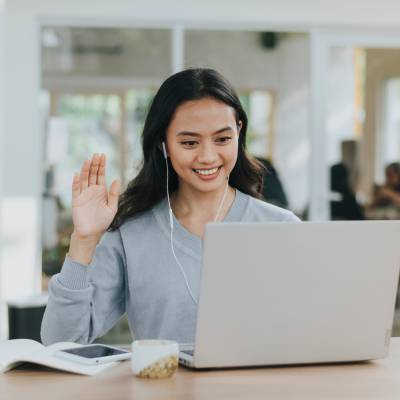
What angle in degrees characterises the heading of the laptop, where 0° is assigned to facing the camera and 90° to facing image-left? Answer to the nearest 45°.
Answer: approximately 135°

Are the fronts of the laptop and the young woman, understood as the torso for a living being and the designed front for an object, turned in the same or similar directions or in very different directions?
very different directions

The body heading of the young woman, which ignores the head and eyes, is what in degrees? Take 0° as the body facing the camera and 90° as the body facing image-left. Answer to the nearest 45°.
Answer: approximately 315°

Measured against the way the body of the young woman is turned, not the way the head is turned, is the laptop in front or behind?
in front

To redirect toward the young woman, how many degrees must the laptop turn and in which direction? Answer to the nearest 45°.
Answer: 0° — it already faces them

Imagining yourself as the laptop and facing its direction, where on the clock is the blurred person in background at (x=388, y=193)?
The blurred person in background is roughly at 2 o'clock from the laptop.

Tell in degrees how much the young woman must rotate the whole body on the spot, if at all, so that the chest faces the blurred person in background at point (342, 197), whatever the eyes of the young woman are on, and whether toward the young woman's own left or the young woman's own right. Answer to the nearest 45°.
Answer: approximately 135° to the young woman's own left

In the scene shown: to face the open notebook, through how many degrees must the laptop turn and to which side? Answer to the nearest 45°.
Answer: approximately 45° to its left
